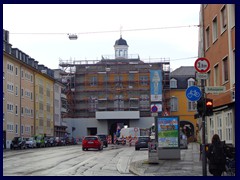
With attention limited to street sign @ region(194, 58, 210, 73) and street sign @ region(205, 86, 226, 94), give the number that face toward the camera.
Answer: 2

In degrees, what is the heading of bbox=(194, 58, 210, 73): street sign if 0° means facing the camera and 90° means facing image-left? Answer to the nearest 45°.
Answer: approximately 0°

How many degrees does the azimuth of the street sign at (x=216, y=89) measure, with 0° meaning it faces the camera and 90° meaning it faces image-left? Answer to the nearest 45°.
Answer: approximately 0°

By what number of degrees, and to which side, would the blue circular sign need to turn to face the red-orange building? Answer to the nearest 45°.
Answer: approximately 180°

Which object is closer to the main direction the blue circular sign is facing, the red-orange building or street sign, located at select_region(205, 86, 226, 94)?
the street sign

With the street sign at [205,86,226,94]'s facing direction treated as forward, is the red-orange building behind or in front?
behind

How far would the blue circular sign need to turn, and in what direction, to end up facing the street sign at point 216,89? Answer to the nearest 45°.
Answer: approximately 90° to its left
